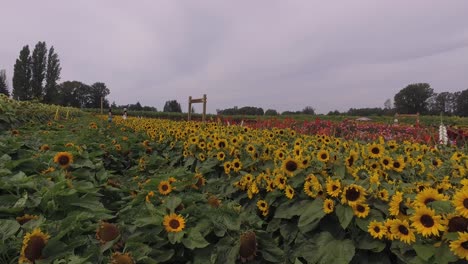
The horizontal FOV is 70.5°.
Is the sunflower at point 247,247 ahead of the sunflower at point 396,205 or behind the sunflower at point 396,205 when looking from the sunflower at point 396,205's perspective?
ahead

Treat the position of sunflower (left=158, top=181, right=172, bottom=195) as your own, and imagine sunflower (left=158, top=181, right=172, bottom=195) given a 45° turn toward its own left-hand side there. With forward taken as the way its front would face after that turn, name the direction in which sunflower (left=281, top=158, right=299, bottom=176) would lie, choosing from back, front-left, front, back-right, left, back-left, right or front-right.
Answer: front-left

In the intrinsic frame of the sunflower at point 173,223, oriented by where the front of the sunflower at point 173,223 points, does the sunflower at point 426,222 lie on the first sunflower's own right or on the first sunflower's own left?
on the first sunflower's own left

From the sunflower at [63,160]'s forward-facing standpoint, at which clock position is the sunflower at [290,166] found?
the sunflower at [290,166] is roughly at 10 o'clock from the sunflower at [63,160].

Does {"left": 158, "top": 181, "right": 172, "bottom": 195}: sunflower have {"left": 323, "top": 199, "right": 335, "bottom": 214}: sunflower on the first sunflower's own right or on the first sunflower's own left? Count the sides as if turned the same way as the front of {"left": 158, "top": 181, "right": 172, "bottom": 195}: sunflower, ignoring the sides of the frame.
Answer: on the first sunflower's own left

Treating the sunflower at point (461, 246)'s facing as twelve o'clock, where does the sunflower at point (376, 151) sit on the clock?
the sunflower at point (376, 151) is roughly at 5 o'clock from the sunflower at point (461, 246).

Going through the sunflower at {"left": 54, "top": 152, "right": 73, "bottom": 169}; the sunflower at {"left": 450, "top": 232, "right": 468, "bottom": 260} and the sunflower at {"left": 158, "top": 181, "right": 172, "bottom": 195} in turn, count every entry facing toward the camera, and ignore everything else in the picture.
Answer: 3

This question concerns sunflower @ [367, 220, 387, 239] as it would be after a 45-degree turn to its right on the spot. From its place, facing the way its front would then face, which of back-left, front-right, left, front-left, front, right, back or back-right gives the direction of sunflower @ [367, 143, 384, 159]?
back-right

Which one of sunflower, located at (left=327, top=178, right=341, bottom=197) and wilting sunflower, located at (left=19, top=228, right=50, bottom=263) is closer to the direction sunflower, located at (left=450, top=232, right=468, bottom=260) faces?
the wilting sunflower

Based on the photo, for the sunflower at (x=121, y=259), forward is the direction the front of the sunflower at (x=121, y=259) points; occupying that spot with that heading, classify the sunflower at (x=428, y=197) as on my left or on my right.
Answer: on my left

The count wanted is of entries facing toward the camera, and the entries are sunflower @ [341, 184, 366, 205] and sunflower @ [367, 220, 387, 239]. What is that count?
2

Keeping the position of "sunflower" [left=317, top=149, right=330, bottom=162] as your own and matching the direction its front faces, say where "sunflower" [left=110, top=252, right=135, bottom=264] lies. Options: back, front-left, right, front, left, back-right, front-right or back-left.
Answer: front-right
